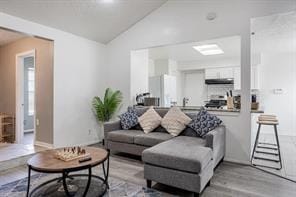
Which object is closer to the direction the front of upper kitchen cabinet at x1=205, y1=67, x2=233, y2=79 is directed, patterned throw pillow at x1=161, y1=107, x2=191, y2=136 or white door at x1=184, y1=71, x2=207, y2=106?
the patterned throw pillow

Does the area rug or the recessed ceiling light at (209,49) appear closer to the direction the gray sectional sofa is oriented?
the area rug

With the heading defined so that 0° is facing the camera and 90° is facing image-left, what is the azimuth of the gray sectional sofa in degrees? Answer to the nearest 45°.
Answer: approximately 45°

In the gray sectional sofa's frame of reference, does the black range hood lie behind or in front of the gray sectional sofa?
behind

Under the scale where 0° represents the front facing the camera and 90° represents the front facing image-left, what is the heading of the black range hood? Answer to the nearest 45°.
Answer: approximately 0°

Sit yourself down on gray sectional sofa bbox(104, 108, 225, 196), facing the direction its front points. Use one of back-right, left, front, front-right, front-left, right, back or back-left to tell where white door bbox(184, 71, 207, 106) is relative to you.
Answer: back-right

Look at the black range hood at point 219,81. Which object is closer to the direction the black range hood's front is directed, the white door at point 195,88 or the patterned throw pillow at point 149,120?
the patterned throw pillow
